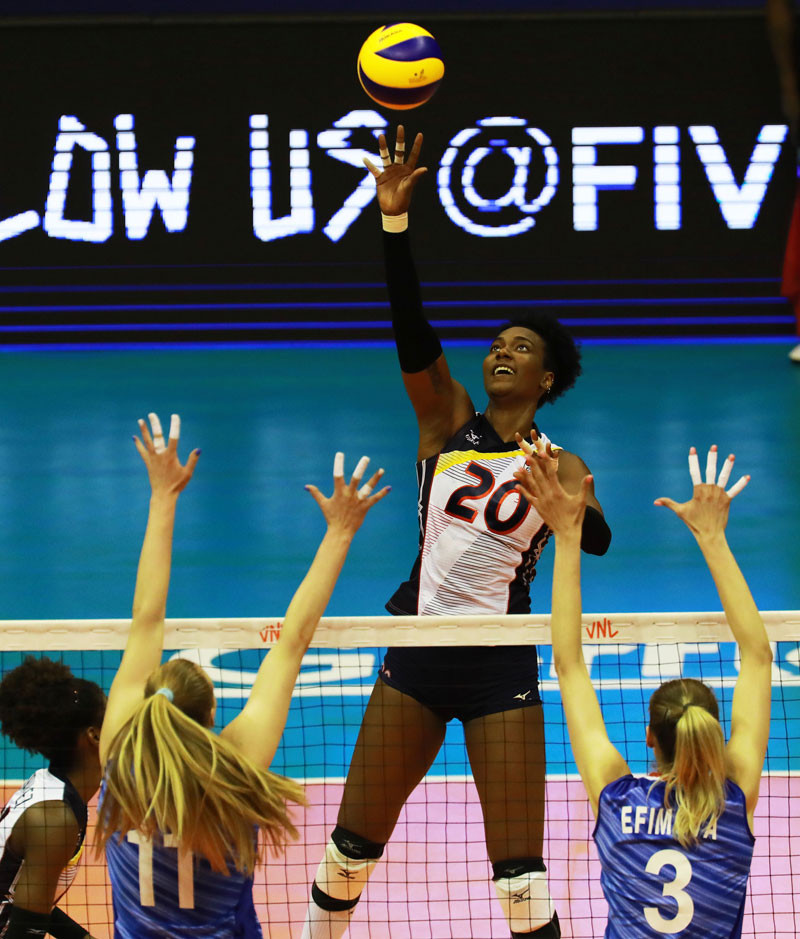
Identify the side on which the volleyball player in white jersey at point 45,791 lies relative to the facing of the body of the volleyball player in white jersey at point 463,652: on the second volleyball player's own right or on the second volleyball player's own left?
on the second volleyball player's own right

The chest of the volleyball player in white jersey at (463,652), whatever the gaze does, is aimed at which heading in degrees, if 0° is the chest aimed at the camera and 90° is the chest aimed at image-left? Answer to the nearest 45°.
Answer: approximately 0°
